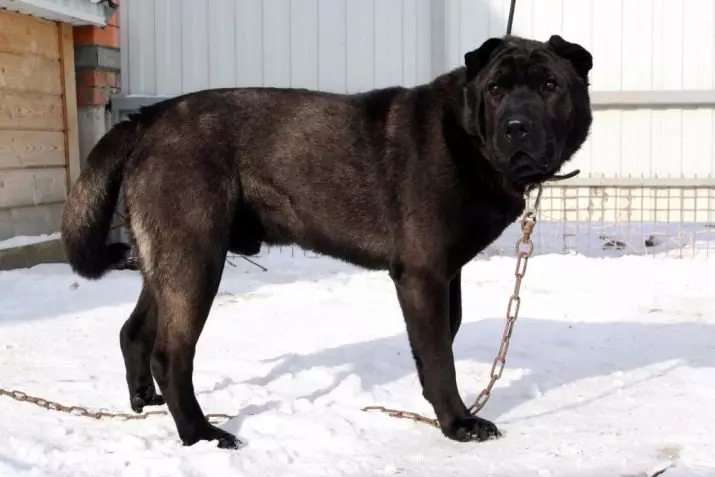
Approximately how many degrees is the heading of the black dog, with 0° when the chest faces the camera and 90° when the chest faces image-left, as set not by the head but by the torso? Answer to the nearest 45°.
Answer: approximately 270°
